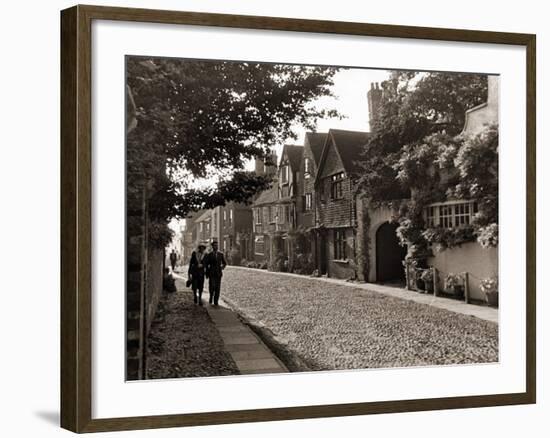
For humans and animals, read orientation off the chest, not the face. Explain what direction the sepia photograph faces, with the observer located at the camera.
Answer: facing the viewer and to the right of the viewer
